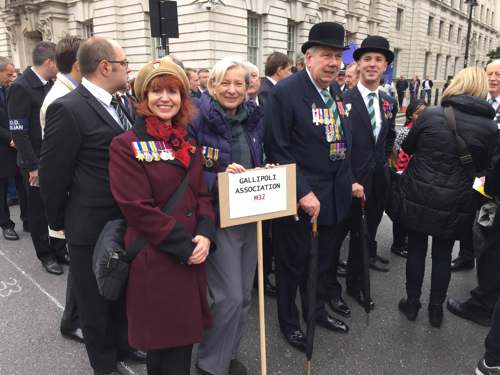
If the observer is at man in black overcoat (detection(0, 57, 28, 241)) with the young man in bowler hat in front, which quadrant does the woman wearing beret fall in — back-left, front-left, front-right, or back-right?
front-right

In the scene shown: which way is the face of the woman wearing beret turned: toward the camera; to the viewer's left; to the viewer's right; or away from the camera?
toward the camera

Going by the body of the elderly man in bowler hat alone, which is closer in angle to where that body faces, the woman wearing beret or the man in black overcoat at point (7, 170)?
the woman wearing beret

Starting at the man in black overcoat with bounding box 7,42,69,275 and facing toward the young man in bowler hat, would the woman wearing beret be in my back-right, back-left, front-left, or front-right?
front-right

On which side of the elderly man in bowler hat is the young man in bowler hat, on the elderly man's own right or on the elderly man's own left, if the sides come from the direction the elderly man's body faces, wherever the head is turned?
on the elderly man's own left

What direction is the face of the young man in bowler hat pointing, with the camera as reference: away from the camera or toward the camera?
toward the camera

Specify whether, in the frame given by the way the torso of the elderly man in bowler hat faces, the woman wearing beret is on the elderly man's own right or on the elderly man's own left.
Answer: on the elderly man's own right
